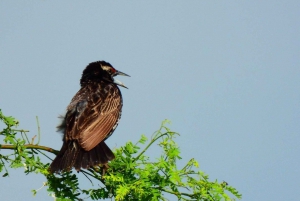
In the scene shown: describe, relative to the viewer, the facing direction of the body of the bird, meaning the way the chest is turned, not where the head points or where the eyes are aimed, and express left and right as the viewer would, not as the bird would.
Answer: facing away from the viewer and to the right of the viewer
